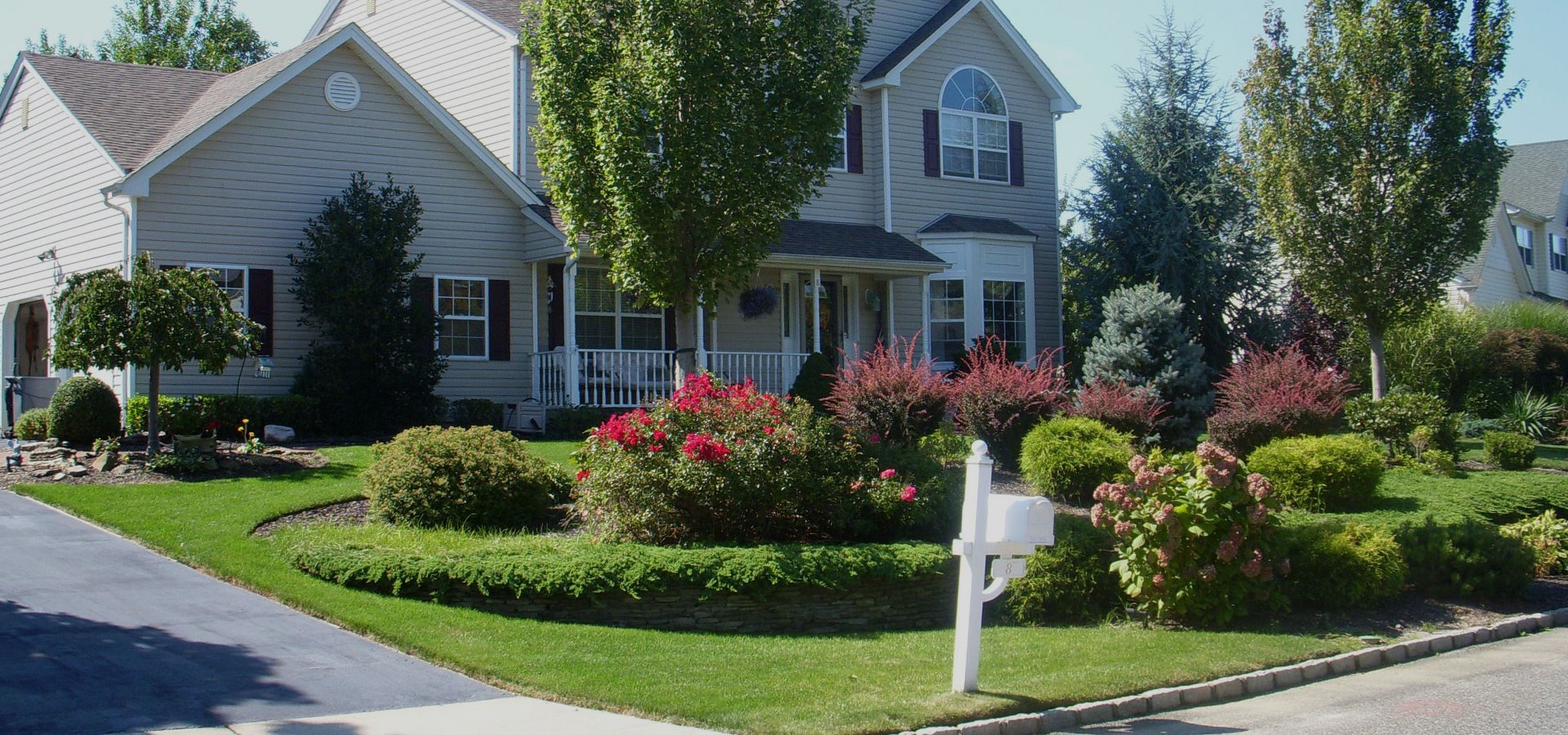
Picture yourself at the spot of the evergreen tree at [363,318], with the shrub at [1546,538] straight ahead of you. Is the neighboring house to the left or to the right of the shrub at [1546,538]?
left

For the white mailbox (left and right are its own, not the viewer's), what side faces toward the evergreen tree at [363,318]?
back

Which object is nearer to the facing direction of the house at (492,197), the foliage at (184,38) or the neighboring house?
the neighboring house

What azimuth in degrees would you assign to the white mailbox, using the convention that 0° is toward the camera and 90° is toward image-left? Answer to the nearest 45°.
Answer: approximately 315°

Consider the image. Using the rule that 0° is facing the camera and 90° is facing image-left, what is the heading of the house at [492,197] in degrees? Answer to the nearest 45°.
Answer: approximately 315°
